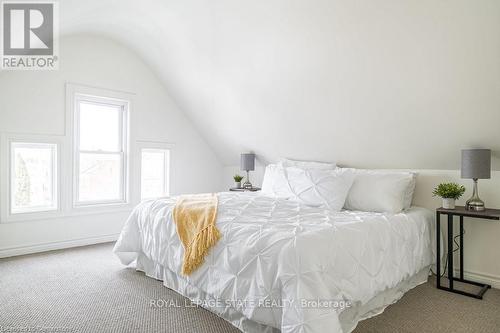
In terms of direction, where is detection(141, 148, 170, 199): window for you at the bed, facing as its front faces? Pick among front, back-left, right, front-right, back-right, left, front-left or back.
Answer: right

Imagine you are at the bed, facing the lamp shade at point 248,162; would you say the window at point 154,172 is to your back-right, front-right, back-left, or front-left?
front-left

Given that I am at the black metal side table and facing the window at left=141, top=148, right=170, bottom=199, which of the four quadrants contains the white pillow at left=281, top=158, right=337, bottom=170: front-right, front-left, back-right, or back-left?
front-right

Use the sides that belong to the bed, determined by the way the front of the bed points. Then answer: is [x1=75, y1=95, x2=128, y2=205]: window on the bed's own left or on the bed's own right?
on the bed's own right

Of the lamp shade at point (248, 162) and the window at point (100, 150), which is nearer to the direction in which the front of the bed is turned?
the window

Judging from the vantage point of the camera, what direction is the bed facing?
facing the viewer and to the left of the viewer

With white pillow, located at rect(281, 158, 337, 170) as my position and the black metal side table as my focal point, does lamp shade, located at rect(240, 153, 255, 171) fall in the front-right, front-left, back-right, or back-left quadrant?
back-right

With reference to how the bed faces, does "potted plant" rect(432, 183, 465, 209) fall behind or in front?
behind

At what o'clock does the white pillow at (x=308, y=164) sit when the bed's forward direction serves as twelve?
The white pillow is roughly at 5 o'clock from the bed.

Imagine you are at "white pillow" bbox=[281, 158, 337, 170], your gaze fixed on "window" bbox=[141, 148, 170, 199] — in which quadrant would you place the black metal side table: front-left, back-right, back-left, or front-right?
back-left

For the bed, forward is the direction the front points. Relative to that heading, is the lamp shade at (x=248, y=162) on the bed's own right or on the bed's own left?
on the bed's own right

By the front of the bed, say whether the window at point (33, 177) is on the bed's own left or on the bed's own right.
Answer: on the bed's own right
